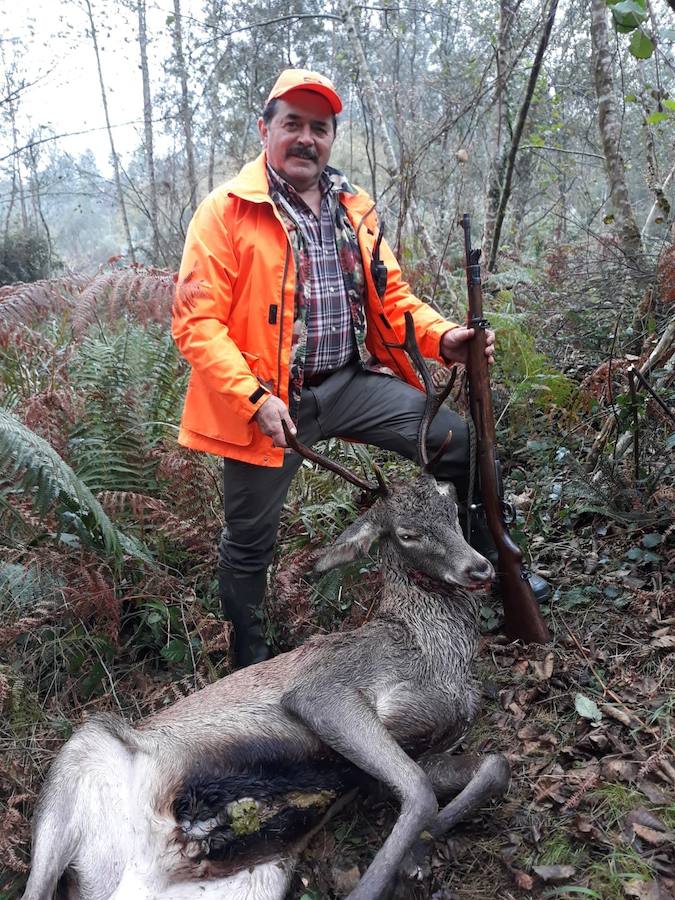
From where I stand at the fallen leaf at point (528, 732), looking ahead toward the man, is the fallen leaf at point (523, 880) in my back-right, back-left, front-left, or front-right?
back-left

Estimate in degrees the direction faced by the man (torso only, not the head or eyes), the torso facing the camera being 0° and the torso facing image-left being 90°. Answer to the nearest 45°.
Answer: approximately 315°

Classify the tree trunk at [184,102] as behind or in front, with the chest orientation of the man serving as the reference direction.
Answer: behind

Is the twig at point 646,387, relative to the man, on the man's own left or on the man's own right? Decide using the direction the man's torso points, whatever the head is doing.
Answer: on the man's own left
